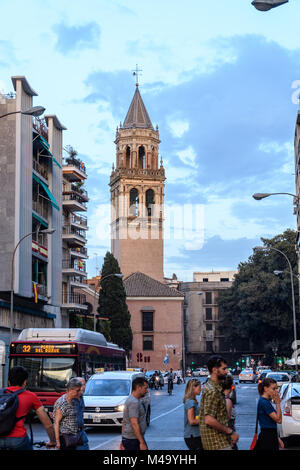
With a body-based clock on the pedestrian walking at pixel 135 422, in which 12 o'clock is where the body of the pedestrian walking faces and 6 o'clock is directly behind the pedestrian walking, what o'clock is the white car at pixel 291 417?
The white car is roughly at 10 o'clock from the pedestrian walking.

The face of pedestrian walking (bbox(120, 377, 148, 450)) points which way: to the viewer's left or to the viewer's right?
to the viewer's right

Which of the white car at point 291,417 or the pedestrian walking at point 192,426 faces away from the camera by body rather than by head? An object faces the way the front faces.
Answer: the white car
